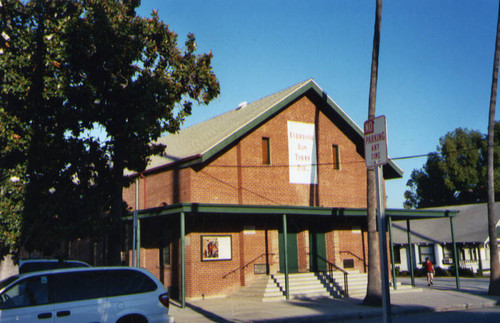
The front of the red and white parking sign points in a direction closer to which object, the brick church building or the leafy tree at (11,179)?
the leafy tree

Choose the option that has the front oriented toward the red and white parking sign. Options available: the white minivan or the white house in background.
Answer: the white house in background

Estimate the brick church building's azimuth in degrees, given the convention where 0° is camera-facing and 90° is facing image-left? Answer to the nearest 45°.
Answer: approximately 315°

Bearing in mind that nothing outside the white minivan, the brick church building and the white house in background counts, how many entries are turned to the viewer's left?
1

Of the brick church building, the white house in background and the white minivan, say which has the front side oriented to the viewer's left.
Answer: the white minivan

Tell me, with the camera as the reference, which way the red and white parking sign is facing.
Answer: facing the viewer and to the left of the viewer

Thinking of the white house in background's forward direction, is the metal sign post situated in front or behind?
in front

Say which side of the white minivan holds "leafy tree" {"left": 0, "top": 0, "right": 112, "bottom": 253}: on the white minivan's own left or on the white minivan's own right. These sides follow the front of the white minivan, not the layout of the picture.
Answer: on the white minivan's own right

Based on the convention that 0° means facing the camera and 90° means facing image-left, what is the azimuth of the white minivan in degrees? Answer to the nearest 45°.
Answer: approximately 90°

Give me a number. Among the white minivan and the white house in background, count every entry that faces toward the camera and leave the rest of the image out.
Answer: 1

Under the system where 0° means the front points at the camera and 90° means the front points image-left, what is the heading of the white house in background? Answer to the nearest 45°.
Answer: approximately 0°

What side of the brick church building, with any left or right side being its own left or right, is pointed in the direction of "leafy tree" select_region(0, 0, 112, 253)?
right

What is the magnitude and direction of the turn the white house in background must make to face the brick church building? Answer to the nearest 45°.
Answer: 0° — it already faces it
